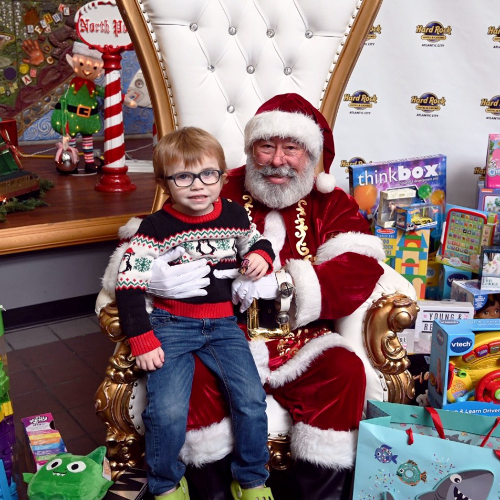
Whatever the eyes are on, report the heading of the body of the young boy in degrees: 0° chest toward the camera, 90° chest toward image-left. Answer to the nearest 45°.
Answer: approximately 0°

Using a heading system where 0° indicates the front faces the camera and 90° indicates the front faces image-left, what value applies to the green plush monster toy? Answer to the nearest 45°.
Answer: approximately 45°

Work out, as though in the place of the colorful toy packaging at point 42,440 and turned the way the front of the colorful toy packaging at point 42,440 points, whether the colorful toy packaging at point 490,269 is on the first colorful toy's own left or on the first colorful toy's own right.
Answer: on the first colorful toy's own left

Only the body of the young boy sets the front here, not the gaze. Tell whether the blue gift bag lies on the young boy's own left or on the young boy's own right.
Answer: on the young boy's own left

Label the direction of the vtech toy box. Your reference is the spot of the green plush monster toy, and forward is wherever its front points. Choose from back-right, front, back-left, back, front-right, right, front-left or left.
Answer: back-left

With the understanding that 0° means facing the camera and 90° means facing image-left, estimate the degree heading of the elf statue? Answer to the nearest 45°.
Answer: approximately 0°
